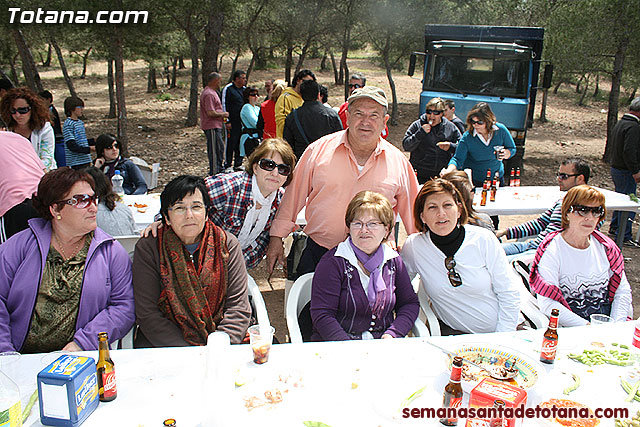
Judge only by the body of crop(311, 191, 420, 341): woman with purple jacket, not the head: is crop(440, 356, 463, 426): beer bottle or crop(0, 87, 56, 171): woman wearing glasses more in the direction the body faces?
the beer bottle

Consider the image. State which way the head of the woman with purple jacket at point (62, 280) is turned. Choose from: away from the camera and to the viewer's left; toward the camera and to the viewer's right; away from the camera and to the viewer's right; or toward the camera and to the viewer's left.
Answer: toward the camera and to the viewer's right

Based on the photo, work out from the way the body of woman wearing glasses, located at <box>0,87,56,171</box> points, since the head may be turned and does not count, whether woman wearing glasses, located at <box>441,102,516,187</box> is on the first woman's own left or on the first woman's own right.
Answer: on the first woman's own left

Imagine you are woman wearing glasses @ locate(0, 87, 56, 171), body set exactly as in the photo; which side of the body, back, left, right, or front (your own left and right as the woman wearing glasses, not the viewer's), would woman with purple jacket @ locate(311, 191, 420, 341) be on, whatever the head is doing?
left

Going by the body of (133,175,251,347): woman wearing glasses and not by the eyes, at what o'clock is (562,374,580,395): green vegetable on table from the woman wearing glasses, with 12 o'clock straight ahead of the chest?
The green vegetable on table is roughly at 10 o'clock from the woman wearing glasses.

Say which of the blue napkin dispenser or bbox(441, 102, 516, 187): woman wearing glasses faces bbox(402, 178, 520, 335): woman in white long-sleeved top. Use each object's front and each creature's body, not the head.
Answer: the woman wearing glasses

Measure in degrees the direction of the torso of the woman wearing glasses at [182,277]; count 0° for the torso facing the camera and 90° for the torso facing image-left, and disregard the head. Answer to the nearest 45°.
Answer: approximately 0°
